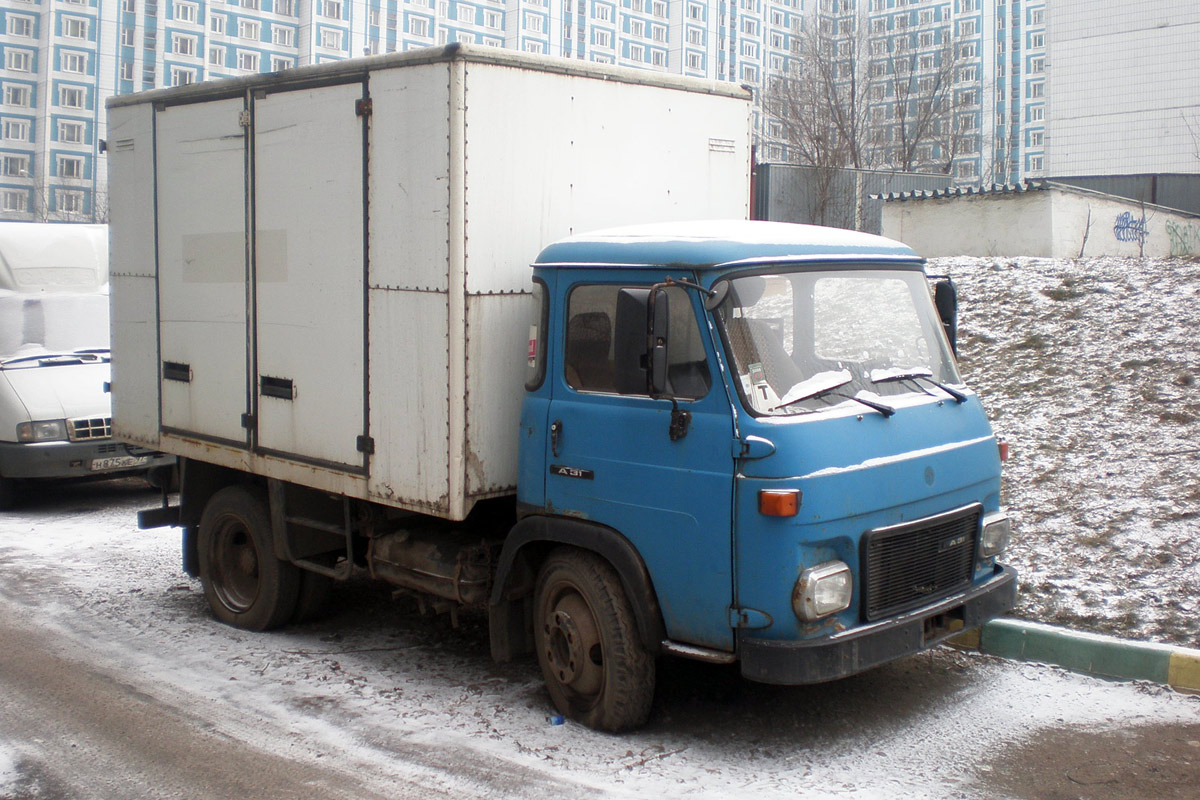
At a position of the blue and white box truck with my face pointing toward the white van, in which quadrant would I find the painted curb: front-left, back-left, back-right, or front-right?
back-right

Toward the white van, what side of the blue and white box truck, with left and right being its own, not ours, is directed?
back

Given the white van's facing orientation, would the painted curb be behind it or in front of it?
in front

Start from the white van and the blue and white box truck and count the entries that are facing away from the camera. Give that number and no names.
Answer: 0

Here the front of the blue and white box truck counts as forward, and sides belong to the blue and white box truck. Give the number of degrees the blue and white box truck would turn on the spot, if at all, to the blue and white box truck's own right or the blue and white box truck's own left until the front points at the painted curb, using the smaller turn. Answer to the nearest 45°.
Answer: approximately 45° to the blue and white box truck's own left

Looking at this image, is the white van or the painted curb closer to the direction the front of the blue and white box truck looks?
the painted curb

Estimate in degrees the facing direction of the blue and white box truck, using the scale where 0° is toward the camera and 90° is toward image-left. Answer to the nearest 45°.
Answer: approximately 315°
